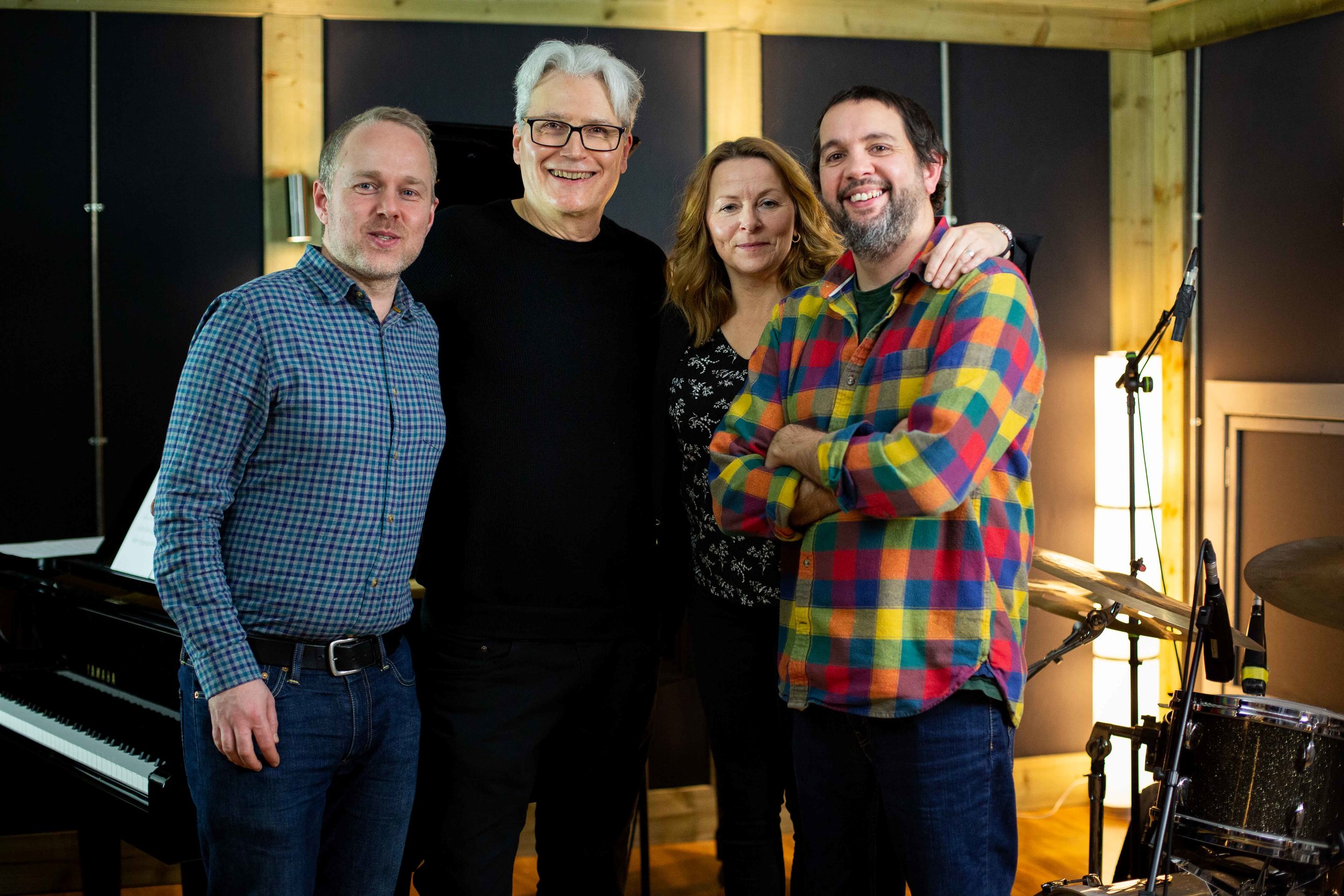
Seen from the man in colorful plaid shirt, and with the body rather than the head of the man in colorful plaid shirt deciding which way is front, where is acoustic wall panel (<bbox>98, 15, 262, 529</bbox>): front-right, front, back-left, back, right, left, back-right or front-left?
right

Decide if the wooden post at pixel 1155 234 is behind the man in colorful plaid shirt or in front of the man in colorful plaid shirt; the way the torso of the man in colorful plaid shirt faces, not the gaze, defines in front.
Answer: behind

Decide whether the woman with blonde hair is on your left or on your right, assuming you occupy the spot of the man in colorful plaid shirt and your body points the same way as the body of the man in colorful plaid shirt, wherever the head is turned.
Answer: on your right

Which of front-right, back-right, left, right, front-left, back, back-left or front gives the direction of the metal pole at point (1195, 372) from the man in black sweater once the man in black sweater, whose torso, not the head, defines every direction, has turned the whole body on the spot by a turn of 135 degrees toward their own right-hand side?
right

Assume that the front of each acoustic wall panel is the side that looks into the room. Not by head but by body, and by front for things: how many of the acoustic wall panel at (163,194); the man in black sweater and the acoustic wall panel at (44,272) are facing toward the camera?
3

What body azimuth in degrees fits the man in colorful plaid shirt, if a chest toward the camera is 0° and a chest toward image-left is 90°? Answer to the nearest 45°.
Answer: approximately 45°

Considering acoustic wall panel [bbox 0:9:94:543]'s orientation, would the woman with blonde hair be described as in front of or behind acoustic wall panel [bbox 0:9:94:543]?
in front
